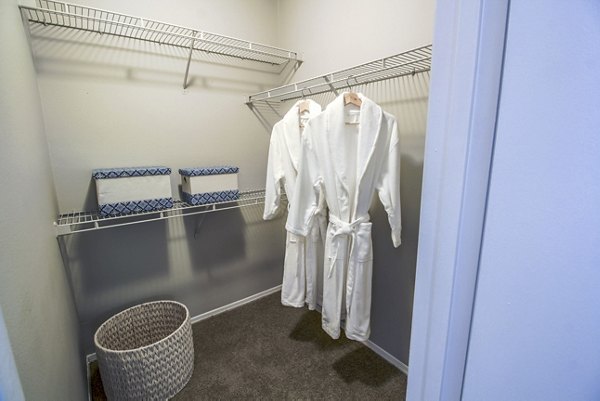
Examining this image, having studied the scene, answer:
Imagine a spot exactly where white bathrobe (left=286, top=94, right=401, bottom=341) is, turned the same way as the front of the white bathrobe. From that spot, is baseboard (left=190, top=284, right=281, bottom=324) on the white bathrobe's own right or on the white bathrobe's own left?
on the white bathrobe's own right

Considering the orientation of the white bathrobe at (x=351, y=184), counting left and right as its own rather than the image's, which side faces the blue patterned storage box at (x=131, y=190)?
right

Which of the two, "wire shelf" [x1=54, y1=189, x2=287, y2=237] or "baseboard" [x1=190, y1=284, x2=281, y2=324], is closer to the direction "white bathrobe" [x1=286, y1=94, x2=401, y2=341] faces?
the wire shelf

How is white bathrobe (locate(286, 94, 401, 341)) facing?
toward the camera

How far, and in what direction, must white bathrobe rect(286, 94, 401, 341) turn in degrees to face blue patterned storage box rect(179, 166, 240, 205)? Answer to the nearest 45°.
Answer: approximately 90° to its right

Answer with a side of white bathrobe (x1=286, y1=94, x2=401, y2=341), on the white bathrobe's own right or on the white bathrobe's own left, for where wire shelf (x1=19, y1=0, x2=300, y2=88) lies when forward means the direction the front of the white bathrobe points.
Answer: on the white bathrobe's own right

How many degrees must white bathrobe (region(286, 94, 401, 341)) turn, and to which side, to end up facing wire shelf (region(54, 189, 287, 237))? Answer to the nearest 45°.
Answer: approximately 90° to its right
